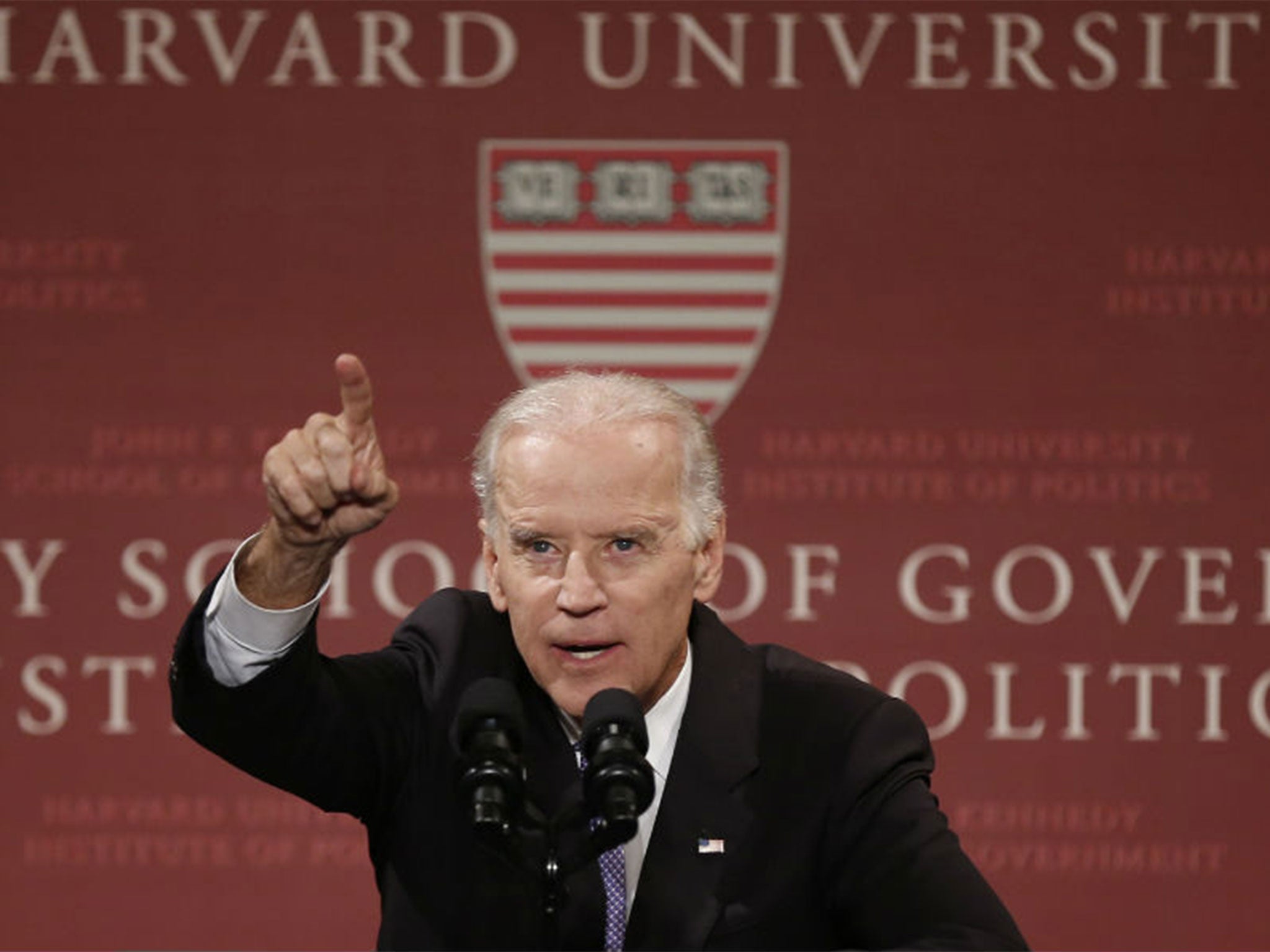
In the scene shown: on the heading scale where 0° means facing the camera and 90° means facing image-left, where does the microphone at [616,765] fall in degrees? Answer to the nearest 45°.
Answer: approximately 180°

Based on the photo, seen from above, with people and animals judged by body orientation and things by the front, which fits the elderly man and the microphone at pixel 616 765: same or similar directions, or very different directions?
very different directions

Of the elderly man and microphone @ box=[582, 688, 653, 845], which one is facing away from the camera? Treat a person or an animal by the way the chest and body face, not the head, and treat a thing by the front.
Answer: the microphone

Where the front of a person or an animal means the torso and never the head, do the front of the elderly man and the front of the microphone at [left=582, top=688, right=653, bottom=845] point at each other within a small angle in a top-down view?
yes

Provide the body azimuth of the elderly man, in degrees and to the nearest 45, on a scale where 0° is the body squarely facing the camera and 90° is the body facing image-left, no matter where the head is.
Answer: approximately 0°

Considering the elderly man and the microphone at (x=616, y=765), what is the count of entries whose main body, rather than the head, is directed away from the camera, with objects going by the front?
1
